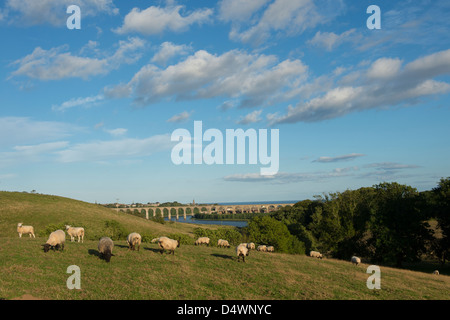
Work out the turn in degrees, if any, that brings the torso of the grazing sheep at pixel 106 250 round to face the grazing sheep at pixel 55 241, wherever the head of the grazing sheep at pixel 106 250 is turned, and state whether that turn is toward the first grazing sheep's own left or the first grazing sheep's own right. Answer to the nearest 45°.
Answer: approximately 135° to the first grazing sheep's own right

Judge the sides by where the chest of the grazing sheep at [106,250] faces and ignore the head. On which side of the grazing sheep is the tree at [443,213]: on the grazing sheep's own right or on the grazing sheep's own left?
on the grazing sheep's own left

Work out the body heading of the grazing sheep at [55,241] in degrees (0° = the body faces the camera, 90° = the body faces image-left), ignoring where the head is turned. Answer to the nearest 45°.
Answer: approximately 45°
